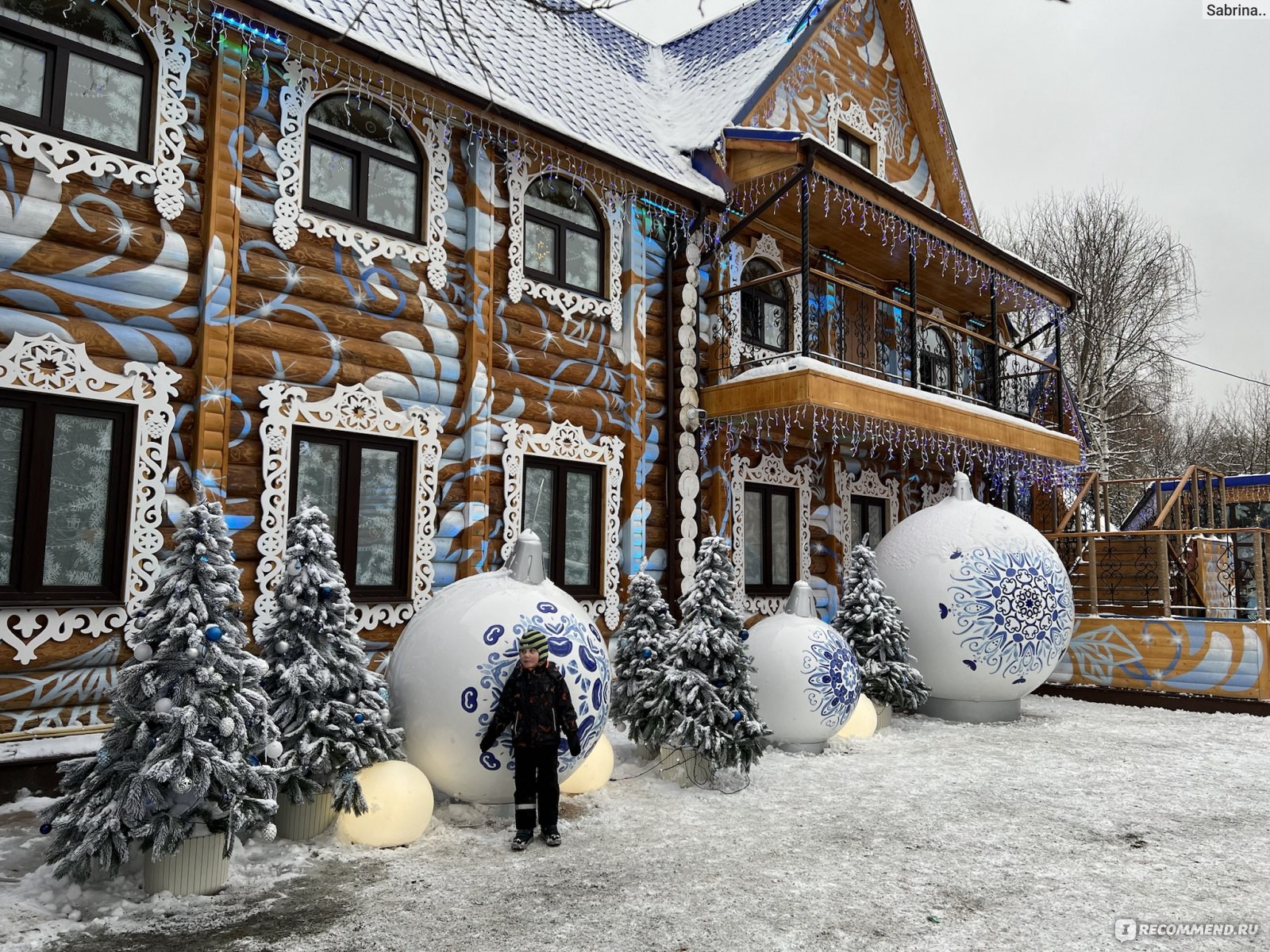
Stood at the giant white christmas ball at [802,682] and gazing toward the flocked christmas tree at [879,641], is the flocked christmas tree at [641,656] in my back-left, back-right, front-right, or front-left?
back-left

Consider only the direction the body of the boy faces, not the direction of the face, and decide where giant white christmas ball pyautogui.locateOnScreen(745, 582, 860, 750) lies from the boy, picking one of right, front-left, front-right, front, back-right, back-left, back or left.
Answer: back-left

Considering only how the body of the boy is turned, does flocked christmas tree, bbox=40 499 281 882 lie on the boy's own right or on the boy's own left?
on the boy's own right

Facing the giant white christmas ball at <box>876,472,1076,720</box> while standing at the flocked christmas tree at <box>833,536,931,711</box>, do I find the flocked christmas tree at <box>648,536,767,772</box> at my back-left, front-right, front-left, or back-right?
back-right

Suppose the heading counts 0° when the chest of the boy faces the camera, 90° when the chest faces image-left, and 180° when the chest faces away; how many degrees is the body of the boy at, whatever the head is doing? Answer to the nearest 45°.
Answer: approximately 0°

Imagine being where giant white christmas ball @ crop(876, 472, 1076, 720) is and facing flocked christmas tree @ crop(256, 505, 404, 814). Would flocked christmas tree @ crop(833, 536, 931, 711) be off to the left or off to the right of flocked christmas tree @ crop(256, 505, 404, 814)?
right

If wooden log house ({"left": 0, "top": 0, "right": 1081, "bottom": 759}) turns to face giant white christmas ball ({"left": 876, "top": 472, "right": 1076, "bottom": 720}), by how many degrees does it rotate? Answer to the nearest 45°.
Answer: approximately 45° to its left
